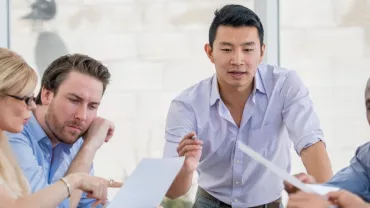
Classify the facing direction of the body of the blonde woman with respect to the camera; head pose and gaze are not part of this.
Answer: to the viewer's right

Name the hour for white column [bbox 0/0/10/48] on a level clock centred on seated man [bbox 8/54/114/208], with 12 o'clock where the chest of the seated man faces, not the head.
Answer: The white column is roughly at 7 o'clock from the seated man.

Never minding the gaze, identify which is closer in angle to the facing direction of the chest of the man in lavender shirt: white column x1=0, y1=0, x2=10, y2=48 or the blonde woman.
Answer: the blonde woman

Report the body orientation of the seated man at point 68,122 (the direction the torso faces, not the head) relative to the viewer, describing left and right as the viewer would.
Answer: facing the viewer and to the right of the viewer

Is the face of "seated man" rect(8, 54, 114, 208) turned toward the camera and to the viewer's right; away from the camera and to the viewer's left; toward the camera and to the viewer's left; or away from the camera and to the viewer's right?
toward the camera and to the viewer's right

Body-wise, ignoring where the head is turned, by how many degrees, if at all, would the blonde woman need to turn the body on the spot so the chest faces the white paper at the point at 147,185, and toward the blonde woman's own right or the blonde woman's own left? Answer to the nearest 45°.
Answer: approximately 45° to the blonde woman's own right

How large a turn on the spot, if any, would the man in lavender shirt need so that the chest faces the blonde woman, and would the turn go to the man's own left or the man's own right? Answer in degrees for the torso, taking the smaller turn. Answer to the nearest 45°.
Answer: approximately 45° to the man's own right

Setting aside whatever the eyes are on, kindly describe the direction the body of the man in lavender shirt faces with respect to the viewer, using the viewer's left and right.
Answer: facing the viewer

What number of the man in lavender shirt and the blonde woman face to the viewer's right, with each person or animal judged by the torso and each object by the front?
1

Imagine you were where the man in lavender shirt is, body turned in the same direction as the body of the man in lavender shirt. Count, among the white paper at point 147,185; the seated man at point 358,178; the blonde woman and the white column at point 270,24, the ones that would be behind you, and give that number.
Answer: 1

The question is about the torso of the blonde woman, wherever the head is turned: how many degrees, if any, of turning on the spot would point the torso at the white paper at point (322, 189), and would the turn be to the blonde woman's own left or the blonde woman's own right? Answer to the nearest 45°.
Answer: approximately 45° to the blonde woman's own right
